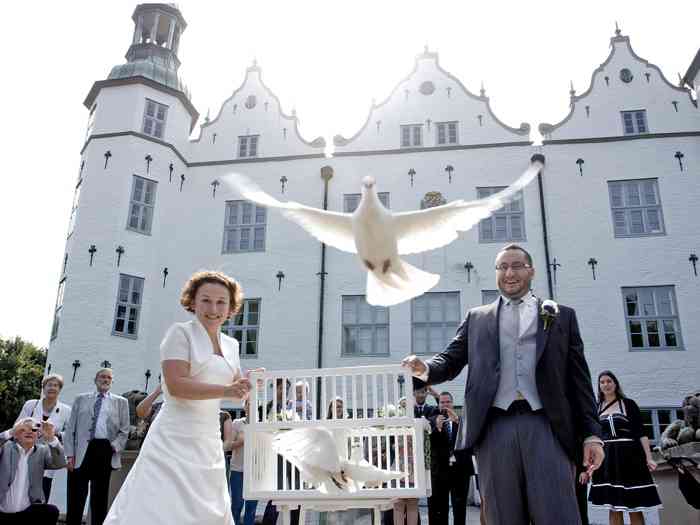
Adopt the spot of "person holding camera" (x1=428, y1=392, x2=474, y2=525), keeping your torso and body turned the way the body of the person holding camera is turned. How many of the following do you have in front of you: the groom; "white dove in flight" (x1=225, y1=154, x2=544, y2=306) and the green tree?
2

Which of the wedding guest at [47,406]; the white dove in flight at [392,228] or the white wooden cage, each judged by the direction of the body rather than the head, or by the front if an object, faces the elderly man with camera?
the wedding guest

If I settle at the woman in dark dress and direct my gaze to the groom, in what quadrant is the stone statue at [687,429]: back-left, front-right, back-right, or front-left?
back-left

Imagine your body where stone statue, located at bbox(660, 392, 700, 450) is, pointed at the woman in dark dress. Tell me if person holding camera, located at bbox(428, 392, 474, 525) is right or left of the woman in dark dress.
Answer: right

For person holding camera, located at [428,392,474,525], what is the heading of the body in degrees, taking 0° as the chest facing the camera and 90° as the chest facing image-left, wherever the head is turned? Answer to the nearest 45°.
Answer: approximately 0°

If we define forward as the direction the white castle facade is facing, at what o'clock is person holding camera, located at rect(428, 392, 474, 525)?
The person holding camera is roughly at 12 o'clock from the white castle facade.

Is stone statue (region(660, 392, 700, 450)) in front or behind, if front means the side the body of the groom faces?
behind

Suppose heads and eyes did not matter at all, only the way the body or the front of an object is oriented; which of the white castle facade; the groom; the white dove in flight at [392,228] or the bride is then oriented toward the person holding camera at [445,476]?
the white castle facade

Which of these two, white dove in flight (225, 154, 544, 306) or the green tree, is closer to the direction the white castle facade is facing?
the white dove in flight

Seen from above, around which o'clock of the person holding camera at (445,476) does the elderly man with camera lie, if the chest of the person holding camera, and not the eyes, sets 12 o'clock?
The elderly man with camera is roughly at 2 o'clock from the person holding camera.

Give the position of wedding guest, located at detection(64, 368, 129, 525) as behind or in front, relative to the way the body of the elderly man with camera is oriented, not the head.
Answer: behind
